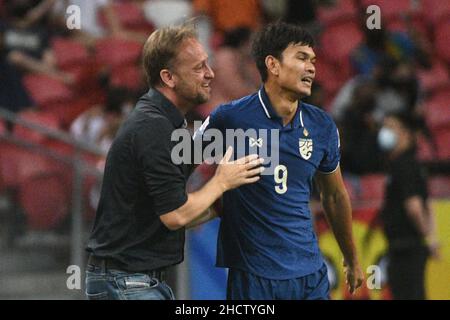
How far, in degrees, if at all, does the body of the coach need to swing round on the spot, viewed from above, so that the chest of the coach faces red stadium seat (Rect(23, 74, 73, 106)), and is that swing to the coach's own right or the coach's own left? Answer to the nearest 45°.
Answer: approximately 90° to the coach's own left

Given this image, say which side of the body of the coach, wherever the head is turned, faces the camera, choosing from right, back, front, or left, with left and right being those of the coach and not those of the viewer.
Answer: right

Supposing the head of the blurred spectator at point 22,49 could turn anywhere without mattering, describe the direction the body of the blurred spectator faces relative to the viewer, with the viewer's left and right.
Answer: facing the viewer and to the right of the viewer

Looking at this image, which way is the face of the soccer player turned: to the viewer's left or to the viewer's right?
to the viewer's right

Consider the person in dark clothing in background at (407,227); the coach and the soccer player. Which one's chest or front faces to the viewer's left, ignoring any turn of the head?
the person in dark clothing in background

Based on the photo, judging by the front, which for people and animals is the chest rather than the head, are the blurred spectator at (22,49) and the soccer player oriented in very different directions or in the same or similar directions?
same or similar directions

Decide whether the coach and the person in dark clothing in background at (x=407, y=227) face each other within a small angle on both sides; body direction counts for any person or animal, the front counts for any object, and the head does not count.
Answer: no

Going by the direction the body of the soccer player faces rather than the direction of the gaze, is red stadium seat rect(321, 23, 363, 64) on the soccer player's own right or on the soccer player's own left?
on the soccer player's own left

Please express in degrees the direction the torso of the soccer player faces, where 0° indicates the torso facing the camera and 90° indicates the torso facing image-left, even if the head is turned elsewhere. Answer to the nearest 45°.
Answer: approximately 315°

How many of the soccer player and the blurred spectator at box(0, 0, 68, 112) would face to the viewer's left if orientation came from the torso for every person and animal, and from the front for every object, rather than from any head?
0

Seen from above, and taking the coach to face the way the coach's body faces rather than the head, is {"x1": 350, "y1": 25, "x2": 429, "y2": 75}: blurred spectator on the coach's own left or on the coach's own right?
on the coach's own left

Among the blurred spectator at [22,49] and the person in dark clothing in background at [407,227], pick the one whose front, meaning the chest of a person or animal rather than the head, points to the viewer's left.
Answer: the person in dark clothing in background

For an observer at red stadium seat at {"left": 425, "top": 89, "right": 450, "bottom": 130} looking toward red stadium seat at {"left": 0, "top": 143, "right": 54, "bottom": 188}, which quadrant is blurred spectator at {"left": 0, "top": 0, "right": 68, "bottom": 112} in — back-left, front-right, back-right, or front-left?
front-right

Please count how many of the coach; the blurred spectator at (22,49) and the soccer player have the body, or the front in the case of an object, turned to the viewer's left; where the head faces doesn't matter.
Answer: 0
